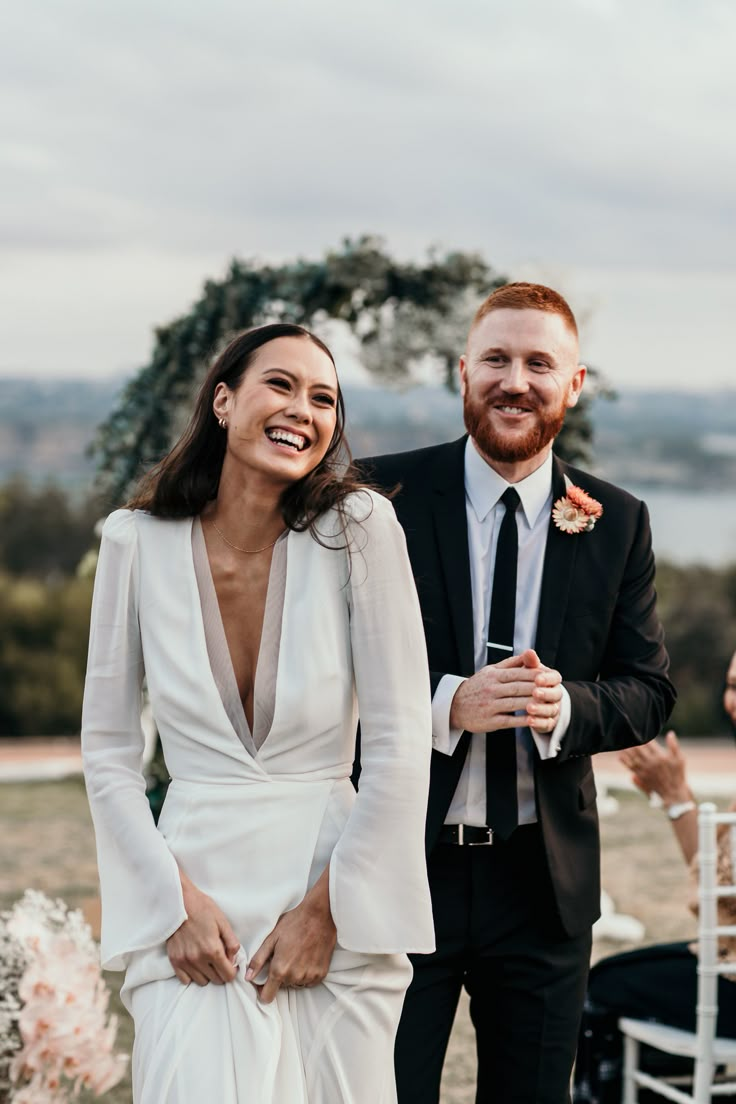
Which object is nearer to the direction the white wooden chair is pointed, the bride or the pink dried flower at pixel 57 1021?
the pink dried flower

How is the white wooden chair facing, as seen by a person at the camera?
facing away from the viewer and to the left of the viewer

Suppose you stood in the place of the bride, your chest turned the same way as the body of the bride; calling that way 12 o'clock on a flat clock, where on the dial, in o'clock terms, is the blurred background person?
The blurred background person is roughly at 7 o'clock from the bride.

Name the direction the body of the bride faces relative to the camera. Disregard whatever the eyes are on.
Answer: toward the camera

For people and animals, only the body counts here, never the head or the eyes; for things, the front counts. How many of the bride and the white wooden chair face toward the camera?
1

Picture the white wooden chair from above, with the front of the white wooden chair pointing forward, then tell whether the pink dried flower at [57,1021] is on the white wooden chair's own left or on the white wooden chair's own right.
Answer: on the white wooden chair's own left

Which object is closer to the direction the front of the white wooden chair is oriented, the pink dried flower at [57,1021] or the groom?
the pink dried flower

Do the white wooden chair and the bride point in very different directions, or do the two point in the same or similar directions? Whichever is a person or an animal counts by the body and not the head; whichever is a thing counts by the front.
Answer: very different directions

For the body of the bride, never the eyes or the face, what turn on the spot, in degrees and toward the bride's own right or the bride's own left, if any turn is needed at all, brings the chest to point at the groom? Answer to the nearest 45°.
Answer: approximately 135° to the bride's own left

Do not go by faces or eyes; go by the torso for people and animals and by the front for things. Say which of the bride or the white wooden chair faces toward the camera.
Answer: the bride
